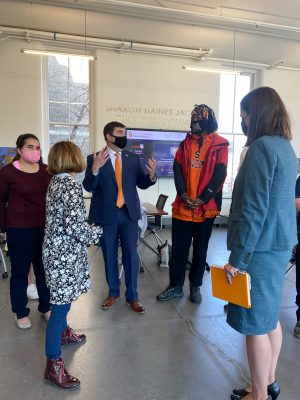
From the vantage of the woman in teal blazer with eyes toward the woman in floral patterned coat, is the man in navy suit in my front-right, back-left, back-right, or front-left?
front-right

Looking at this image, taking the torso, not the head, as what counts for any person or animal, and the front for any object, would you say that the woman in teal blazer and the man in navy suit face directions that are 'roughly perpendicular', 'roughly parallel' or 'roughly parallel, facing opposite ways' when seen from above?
roughly perpendicular

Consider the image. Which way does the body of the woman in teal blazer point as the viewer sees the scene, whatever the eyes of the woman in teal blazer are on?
to the viewer's left

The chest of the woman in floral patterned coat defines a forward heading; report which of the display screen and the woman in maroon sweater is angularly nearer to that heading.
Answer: the display screen

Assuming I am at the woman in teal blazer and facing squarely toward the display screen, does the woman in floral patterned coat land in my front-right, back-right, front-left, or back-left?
front-left

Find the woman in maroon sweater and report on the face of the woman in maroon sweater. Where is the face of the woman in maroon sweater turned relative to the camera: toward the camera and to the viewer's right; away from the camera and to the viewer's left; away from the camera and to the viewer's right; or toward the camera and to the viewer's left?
toward the camera and to the viewer's right

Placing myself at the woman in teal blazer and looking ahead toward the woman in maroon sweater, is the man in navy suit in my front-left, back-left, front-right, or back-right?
front-right

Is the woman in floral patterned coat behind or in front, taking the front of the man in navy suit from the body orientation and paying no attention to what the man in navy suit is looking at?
in front

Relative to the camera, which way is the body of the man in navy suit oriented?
toward the camera

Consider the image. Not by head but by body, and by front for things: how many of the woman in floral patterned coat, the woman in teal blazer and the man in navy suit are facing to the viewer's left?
1
